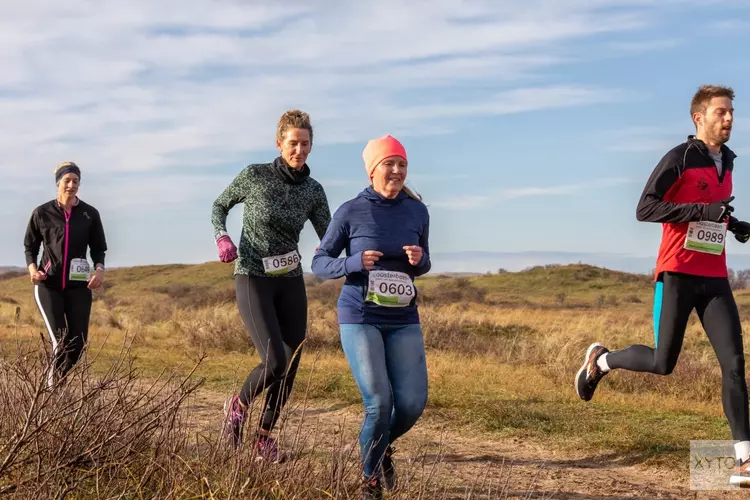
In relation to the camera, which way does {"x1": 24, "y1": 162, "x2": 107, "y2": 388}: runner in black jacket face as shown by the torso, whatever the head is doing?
toward the camera

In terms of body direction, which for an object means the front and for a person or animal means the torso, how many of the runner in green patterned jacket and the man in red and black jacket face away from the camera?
0

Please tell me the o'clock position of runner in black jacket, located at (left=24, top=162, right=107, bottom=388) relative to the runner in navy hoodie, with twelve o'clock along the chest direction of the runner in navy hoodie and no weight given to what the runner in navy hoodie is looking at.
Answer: The runner in black jacket is roughly at 6 o'clock from the runner in navy hoodie.

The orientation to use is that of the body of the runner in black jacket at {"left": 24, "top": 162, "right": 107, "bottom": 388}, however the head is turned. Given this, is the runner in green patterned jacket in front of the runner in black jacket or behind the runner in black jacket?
in front

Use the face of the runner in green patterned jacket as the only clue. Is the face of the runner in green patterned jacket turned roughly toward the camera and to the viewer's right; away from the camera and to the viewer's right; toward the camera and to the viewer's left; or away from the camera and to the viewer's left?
toward the camera and to the viewer's right

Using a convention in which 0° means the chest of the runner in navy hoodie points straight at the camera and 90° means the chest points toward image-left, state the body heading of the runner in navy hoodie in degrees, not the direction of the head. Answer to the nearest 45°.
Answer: approximately 315°

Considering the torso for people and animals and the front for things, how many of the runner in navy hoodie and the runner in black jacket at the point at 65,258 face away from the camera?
0

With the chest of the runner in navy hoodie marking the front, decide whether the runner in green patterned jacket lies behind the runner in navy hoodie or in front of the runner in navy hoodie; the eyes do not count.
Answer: behind

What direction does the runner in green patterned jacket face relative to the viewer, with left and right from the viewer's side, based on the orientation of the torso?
facing the viewer and to the right of the viewer

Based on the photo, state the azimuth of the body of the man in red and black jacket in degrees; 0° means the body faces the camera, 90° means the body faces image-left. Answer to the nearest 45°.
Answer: approximately 315°

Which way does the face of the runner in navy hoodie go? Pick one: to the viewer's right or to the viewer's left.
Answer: to the viewer's right

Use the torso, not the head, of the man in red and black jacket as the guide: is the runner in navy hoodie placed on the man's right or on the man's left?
on the man's right
